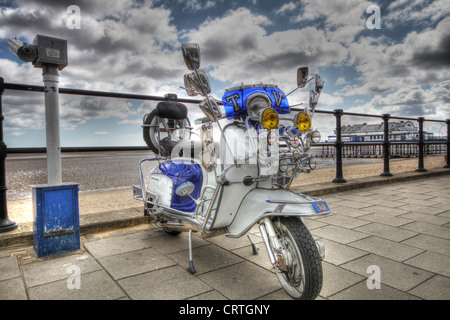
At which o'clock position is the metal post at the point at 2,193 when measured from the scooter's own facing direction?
The metal post is roughly at 5 o'clock from the scooter.

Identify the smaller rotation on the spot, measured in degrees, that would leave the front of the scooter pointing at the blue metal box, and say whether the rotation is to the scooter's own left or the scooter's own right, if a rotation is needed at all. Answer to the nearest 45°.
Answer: approximately 135° to the scooter's own right

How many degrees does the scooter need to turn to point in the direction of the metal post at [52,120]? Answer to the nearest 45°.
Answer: approximately 135° to its right

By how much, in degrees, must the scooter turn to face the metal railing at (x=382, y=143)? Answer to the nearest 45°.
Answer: approximately 90° to its left

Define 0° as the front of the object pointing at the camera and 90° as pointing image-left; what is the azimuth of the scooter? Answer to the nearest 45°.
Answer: approximately 315°
